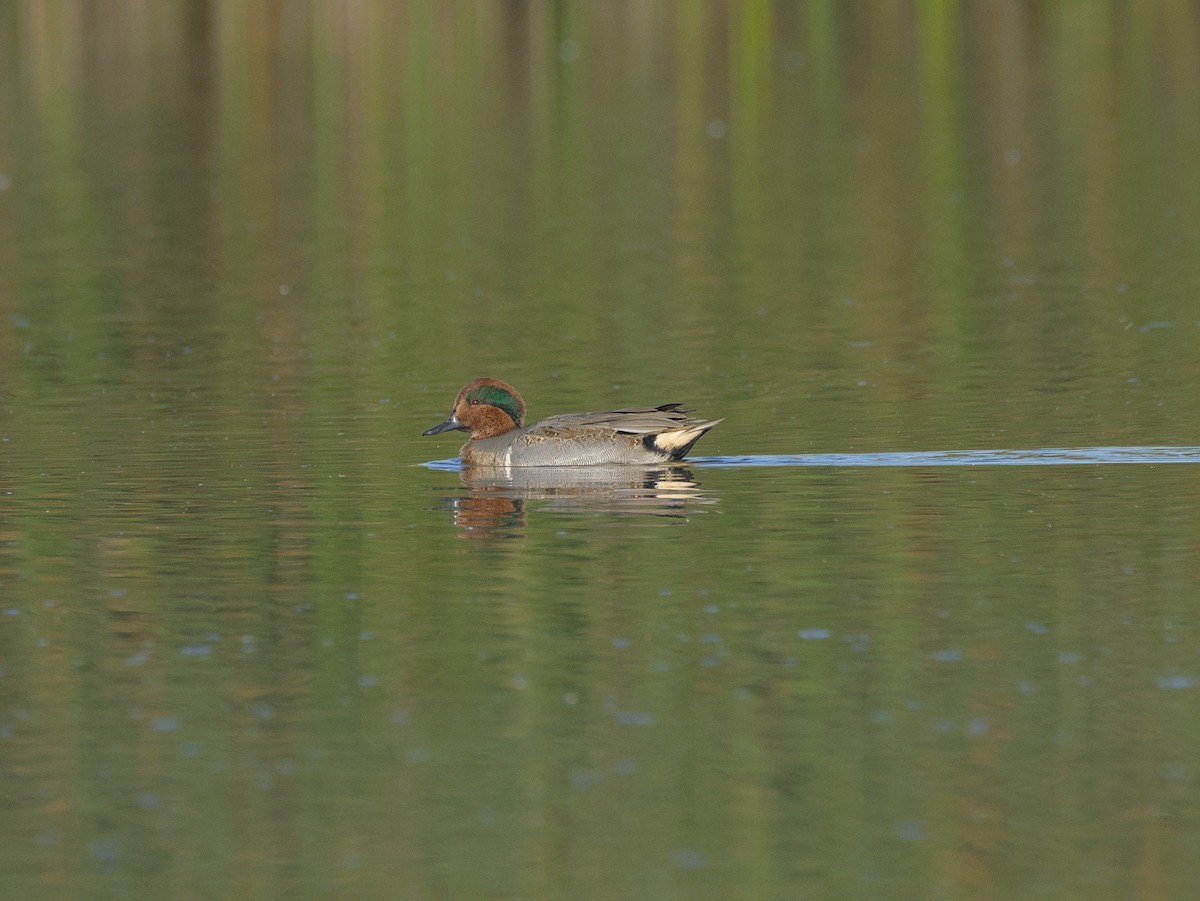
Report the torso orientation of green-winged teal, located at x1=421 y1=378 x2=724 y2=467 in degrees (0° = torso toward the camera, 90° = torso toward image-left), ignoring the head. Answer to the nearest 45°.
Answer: approximately 90°
